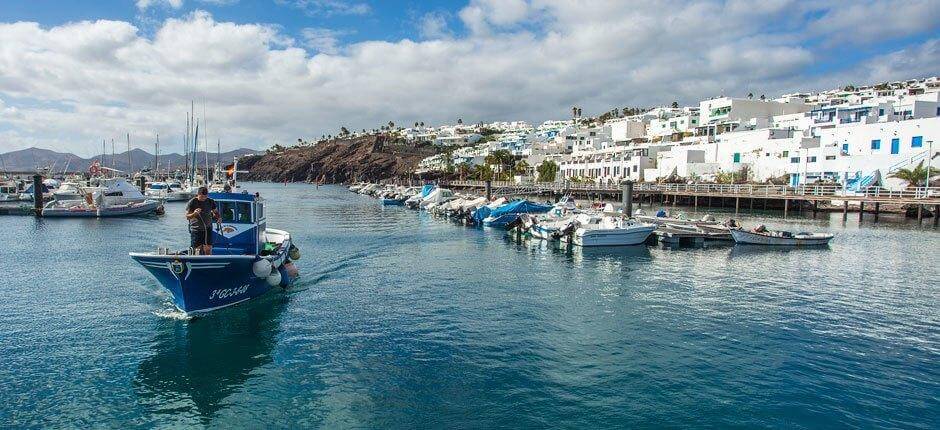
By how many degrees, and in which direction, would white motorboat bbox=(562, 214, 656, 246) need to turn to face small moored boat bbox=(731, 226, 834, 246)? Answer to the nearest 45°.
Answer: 0° — it already faces it

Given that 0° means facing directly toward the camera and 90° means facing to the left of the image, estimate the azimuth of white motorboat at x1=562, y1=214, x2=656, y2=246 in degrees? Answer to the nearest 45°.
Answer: approximately 270°

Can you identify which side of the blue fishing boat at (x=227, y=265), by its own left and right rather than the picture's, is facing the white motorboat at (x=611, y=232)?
back

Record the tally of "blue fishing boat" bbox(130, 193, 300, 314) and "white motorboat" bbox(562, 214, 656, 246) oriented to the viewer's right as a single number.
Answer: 1

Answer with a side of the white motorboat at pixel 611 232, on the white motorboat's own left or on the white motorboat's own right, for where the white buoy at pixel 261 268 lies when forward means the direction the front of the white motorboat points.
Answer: on the white motorboat's own right

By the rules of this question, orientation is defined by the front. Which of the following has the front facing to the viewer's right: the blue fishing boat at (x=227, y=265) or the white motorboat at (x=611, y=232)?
the white motorboat

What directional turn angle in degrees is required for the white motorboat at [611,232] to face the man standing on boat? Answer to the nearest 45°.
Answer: approximately 135° to its right

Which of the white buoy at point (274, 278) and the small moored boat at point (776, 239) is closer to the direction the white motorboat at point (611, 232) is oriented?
the small moored boat

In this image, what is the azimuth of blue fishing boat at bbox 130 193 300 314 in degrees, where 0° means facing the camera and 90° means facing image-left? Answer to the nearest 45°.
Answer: approximately 45°

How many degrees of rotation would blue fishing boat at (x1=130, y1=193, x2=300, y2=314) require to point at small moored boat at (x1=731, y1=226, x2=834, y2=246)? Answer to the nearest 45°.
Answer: approximately 135° to its left
